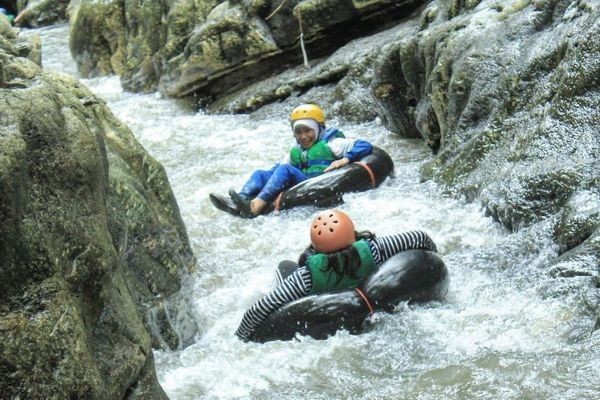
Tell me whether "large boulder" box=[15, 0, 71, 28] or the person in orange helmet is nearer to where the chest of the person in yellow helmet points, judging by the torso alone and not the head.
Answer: the person in orange helmet

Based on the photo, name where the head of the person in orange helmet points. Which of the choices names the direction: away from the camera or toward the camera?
away from the camera

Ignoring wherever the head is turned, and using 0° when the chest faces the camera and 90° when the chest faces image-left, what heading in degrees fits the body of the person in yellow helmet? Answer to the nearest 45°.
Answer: approximately 45°

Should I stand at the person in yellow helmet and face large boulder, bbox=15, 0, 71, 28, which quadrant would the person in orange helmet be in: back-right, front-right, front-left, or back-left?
back-left

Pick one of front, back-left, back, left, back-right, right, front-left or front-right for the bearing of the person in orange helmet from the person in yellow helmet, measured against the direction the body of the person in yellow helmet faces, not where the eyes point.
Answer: front-left

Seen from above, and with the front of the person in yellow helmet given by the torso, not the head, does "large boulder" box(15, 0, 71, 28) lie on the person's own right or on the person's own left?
on the person's own right
